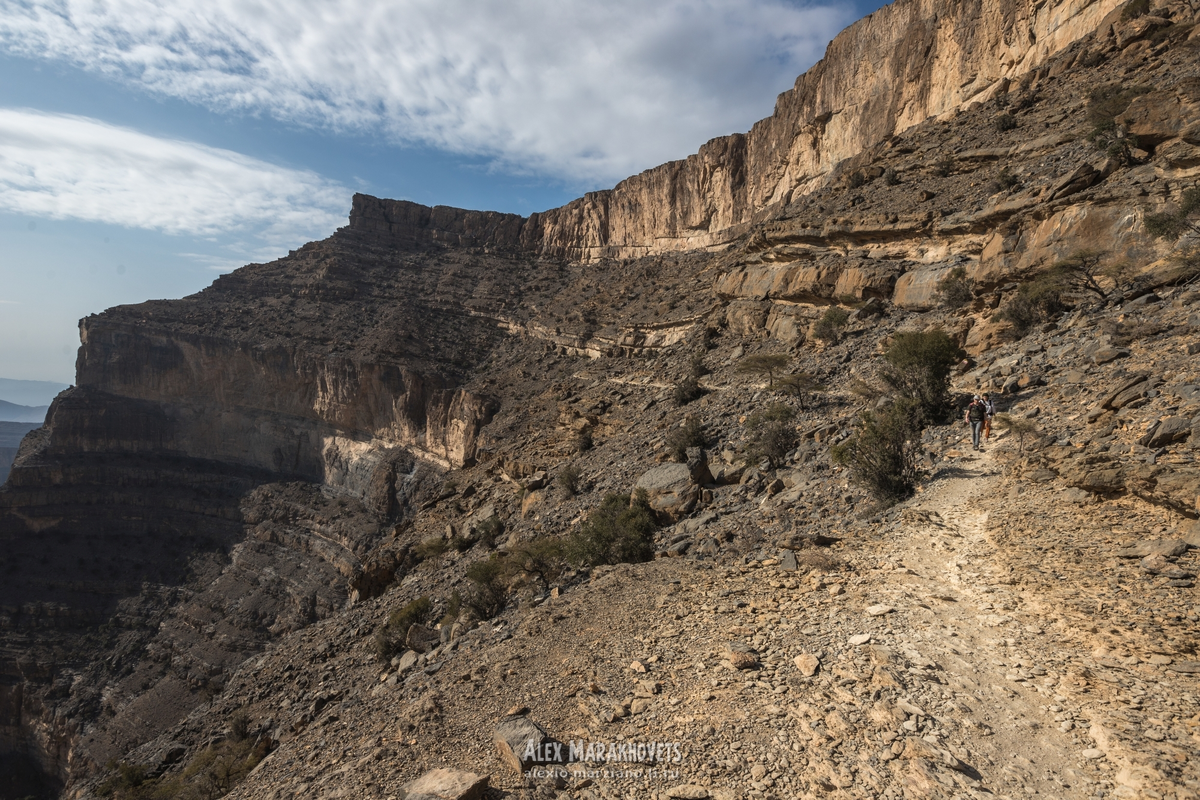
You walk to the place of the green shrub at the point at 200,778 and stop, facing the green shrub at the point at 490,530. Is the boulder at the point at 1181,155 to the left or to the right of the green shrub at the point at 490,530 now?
right

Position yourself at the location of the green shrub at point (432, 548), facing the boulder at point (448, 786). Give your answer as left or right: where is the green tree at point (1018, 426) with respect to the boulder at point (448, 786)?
left

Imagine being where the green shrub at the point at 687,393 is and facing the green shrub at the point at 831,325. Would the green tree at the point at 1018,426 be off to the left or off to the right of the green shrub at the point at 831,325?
right

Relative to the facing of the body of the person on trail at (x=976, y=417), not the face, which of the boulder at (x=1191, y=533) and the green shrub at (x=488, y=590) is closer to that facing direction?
the boulder
